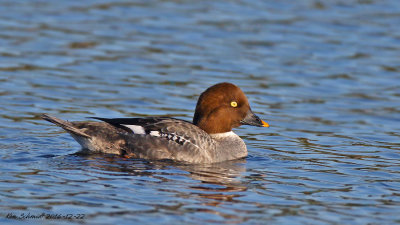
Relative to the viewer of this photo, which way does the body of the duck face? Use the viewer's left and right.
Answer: facing to the right of the viewer
